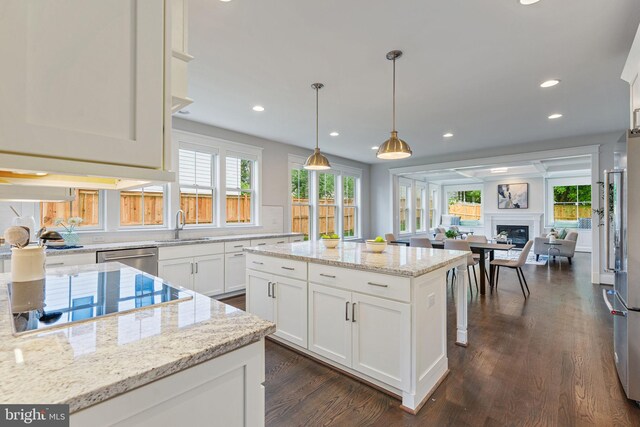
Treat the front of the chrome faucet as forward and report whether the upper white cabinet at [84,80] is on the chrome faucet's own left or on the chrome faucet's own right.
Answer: on the chrome faucet's own right

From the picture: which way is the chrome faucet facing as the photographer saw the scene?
facing the viewer and to the right of the viewer

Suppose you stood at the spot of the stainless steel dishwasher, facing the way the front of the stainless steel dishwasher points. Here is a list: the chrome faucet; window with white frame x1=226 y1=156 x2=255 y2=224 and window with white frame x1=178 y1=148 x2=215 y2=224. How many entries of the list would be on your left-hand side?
3

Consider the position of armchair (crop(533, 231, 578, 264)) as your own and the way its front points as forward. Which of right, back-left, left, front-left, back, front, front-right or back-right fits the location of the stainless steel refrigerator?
left

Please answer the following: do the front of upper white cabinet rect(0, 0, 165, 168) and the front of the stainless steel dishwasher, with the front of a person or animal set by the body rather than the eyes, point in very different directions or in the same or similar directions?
same or similar directions

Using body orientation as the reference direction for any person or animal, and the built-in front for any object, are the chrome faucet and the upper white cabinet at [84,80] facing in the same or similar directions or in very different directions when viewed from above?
same or similar directions

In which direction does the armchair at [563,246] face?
to the viewer's left

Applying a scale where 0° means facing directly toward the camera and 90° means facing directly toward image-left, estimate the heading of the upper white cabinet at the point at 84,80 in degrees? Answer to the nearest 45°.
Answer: approximately 315°

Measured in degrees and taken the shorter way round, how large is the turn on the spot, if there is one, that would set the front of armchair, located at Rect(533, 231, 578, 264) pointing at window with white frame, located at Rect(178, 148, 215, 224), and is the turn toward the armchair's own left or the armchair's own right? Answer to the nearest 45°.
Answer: approximately 45° to the armchair's own left

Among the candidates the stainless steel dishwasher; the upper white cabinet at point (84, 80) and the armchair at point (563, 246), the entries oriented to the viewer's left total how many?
1

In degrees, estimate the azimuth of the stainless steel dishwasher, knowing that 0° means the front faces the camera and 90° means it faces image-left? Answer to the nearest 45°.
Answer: approximately 315°

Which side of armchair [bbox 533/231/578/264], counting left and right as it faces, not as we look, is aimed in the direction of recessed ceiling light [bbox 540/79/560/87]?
left

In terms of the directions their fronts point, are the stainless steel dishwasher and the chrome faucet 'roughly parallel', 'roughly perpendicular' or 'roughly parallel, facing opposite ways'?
roughly parallel

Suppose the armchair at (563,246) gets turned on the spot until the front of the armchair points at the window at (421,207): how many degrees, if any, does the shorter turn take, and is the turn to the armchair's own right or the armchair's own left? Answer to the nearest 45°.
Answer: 0° — it already faces it

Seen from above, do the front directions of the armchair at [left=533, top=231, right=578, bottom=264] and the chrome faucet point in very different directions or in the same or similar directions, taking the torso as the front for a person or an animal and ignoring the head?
very different directions

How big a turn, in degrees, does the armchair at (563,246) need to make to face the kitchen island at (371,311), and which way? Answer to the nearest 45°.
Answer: approximately 90° to its left

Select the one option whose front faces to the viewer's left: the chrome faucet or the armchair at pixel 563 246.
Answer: the armchair

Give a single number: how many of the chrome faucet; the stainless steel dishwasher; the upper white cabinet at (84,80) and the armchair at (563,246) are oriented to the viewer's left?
1

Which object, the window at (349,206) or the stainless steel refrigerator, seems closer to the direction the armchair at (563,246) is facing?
the window
